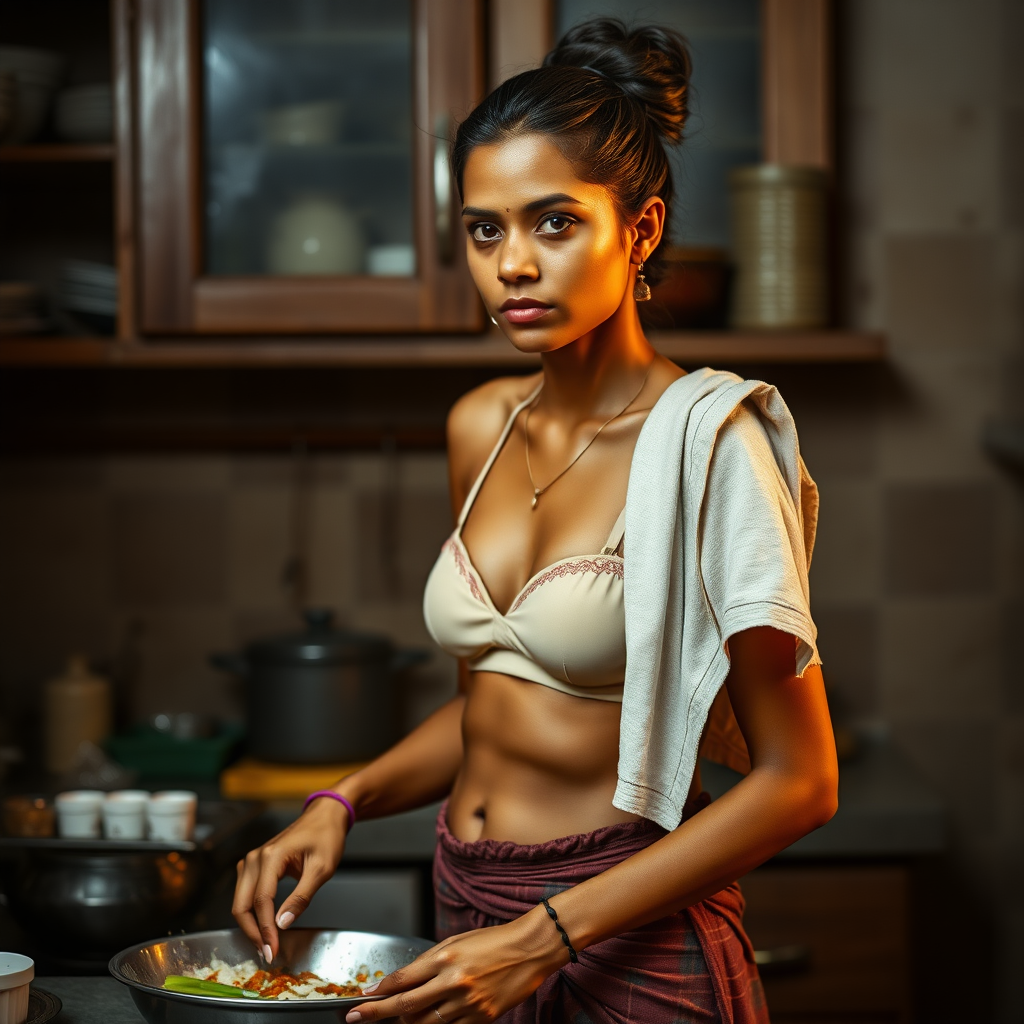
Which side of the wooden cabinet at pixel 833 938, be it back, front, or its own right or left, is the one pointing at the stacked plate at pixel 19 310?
right

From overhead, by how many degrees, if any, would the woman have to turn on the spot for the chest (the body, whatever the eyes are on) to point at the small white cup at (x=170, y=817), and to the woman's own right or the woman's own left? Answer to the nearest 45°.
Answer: approximately 90° to the woman's own right

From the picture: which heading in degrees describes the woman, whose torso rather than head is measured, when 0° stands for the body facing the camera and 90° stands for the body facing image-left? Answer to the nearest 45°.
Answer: approximately 45°

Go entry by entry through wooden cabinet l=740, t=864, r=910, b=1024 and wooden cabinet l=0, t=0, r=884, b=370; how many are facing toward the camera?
2

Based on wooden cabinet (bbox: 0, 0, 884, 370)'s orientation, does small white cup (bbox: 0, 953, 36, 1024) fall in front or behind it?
in front

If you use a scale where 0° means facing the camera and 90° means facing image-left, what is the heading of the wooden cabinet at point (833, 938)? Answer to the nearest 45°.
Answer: approximately 0°

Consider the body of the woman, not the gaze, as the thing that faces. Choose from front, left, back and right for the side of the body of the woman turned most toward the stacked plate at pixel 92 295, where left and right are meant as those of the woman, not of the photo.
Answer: right

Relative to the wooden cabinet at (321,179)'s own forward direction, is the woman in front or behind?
in front

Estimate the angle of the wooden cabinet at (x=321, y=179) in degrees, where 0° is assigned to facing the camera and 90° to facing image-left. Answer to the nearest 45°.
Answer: approximately 0°
